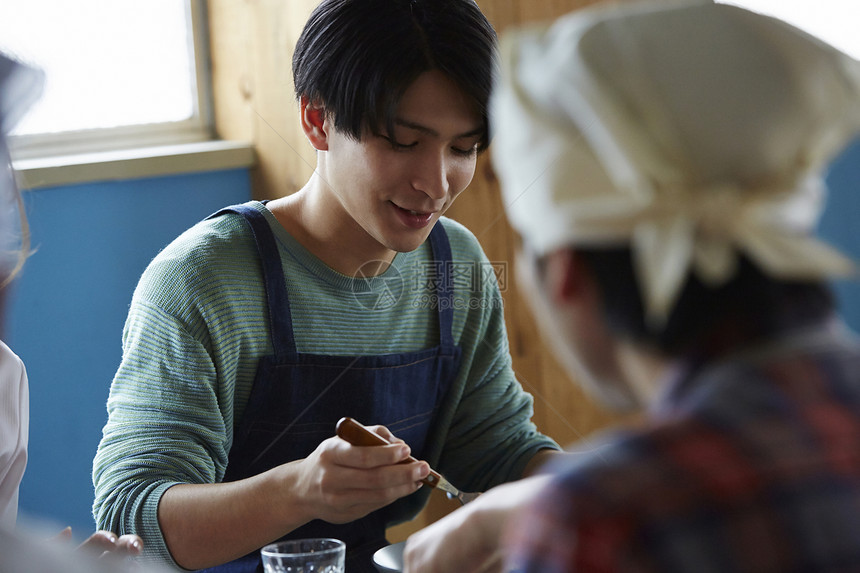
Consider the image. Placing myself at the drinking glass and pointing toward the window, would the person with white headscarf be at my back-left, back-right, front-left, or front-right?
back-right

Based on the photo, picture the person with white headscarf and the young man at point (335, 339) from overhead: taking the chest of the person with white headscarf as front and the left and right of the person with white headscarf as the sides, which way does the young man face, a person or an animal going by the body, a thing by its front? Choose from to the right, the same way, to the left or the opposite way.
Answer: the opposite way

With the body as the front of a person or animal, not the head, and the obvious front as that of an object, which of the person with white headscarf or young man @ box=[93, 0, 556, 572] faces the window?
the person with white headscarf

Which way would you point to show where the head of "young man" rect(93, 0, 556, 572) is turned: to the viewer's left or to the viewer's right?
to the viewer's right

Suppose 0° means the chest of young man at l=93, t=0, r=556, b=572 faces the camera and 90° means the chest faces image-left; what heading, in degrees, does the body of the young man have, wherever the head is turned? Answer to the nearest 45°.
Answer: approximately 315°

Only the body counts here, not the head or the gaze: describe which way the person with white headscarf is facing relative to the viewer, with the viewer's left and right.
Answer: facing away from the viewer and to the left of the viewer

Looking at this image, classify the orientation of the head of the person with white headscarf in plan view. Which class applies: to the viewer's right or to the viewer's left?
to the viewer's left
